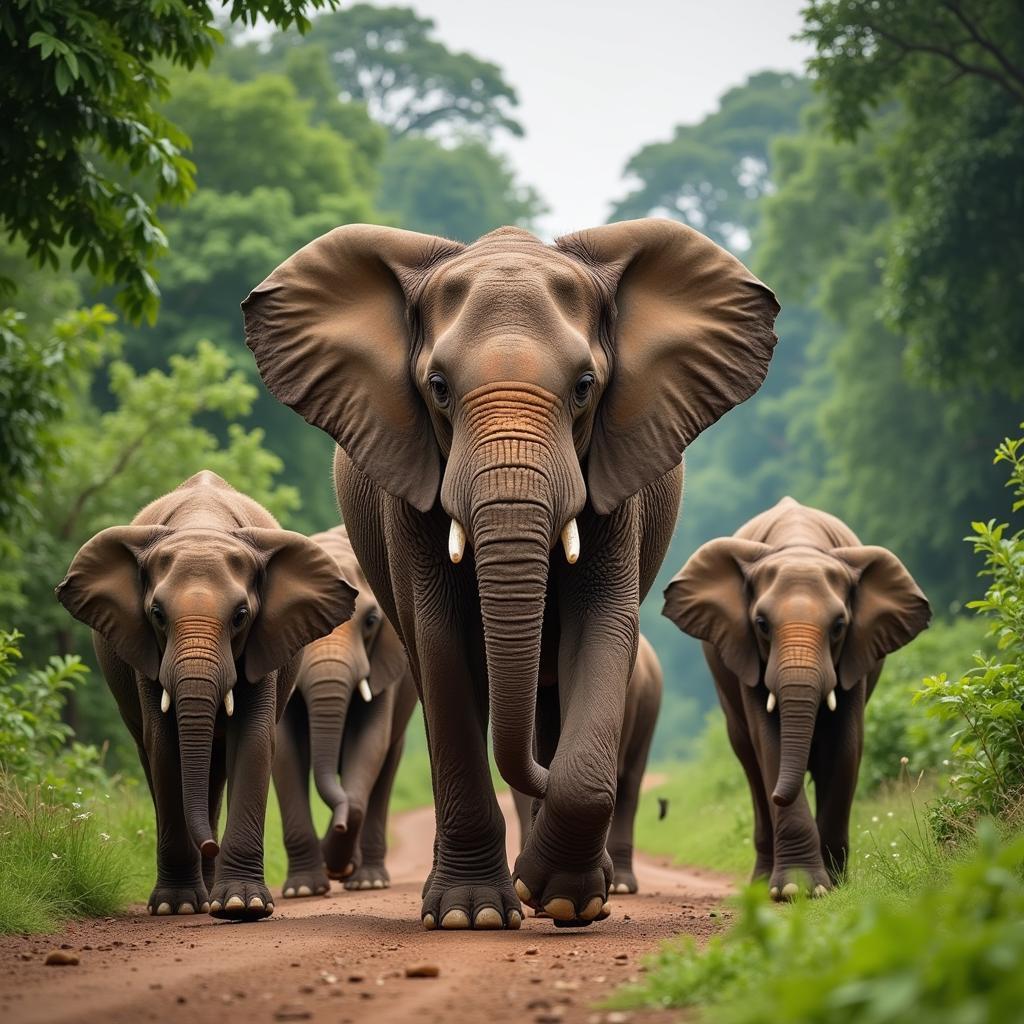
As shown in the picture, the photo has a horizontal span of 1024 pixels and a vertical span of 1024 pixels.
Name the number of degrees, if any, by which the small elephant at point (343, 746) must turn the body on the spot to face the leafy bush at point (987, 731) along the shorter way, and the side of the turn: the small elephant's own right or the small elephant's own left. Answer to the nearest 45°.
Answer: approximately 45° to the small elephant's own left

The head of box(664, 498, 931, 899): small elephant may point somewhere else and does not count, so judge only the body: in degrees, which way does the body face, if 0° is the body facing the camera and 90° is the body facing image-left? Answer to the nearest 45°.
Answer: approximately 0°

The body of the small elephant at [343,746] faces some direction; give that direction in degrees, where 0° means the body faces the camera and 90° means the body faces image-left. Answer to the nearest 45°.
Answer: approximately 0°

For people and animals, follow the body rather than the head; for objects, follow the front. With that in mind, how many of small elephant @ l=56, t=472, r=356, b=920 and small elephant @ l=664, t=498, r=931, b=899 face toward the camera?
2

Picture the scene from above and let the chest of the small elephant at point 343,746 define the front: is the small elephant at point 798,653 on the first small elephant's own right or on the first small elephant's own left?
on the first small elephant's own left
